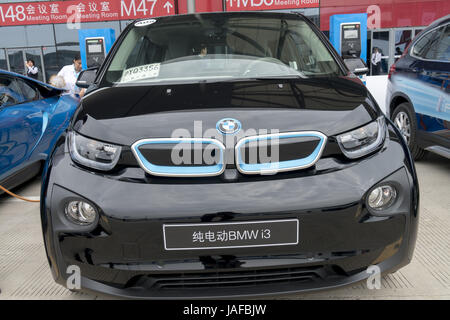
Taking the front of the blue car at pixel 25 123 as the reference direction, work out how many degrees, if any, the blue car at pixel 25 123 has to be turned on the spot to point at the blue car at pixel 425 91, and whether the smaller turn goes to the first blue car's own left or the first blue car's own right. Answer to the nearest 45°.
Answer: approximately 135° to the first blue car's own left

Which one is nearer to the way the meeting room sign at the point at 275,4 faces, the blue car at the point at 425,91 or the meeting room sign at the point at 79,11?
the blue car

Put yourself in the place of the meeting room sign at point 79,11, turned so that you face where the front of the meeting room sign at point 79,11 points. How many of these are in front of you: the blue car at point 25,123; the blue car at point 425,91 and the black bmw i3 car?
3

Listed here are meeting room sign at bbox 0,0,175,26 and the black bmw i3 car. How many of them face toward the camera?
2

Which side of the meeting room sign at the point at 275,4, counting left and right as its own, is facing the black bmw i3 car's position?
front

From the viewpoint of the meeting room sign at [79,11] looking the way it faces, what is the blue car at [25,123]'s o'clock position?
The blue car is roughly at 12 o'clock from the meeting room sign.

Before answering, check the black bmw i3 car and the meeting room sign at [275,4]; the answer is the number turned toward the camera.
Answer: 2

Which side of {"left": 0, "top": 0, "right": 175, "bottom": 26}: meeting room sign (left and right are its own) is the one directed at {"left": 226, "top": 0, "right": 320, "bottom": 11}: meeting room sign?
left
